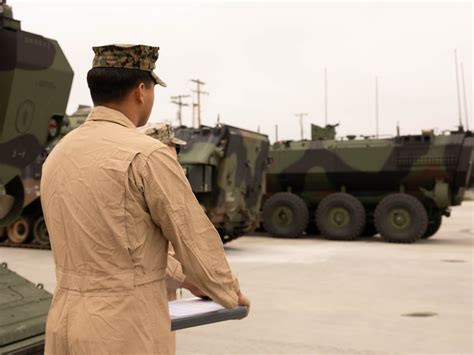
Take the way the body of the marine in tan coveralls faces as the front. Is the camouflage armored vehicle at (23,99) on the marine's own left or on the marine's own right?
on the marine's own left

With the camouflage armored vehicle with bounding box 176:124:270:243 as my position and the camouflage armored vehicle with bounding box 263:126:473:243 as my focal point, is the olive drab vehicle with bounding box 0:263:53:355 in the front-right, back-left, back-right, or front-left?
back-right

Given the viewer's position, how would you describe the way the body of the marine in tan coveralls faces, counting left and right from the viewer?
facing away from the viewer and to the right of the viewer

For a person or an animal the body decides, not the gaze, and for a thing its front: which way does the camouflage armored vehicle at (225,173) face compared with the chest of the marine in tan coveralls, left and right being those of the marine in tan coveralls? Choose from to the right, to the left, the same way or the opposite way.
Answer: the opposite way

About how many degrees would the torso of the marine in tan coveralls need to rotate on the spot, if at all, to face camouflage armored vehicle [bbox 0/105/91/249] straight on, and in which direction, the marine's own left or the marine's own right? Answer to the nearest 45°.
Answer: approximately 45° to the marine's own left

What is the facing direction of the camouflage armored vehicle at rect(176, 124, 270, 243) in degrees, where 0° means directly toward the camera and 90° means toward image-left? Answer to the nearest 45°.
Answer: approximately 45°

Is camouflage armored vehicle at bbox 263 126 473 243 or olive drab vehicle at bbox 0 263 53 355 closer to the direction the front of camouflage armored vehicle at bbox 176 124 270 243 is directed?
the olive drab vehicle

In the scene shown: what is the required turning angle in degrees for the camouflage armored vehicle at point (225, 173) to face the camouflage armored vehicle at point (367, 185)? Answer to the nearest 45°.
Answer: approximately 180°
